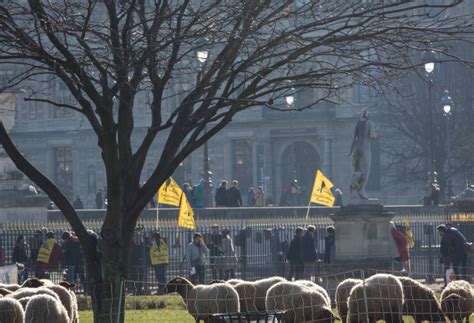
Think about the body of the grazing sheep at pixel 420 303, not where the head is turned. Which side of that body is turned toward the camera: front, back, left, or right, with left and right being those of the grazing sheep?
right

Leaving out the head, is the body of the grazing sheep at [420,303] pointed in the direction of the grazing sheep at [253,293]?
no
